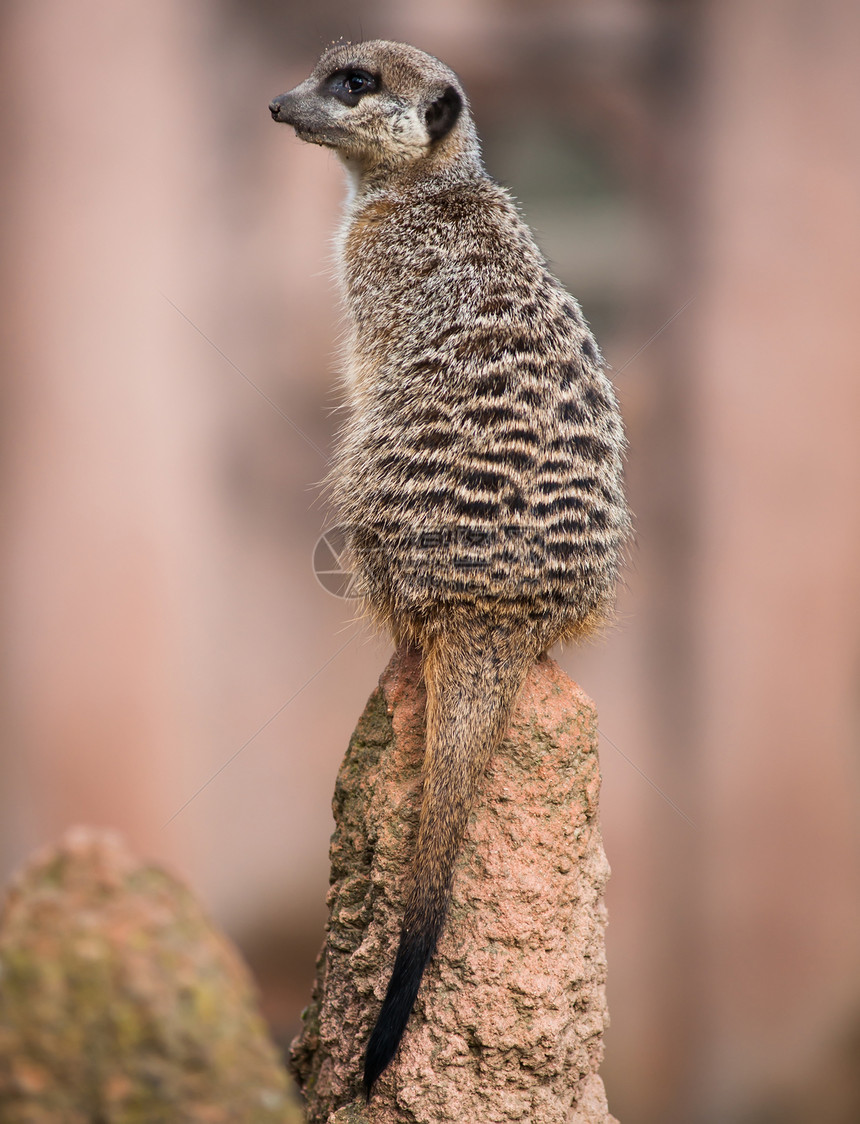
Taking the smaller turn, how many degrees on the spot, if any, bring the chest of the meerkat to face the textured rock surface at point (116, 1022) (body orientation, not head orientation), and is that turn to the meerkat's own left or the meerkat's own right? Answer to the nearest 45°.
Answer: approximately 135° to the meerkat's own left

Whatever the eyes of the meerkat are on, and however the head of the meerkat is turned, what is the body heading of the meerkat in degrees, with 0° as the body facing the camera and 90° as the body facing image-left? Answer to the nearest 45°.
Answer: approximately 135°
